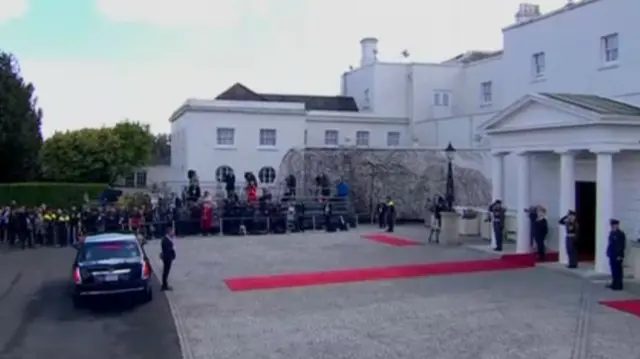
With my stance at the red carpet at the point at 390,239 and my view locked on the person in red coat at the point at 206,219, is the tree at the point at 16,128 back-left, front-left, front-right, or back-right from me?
front-right

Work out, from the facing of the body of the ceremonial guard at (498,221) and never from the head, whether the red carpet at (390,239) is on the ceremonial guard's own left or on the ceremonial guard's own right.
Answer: on the ceremonial guard's own right

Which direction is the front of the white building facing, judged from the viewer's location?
facing the viewer and to the left of the viewer

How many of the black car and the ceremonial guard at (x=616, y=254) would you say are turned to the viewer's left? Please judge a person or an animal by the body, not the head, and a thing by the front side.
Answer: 1

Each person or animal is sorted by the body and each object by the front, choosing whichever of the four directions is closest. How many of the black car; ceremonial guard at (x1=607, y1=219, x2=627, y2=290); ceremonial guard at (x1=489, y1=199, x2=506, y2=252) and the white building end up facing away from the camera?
1

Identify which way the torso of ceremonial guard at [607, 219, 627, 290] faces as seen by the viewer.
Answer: to the viewer's left

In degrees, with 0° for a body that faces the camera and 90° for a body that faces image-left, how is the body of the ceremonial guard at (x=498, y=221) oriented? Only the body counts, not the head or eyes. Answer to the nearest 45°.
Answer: approximately 45°

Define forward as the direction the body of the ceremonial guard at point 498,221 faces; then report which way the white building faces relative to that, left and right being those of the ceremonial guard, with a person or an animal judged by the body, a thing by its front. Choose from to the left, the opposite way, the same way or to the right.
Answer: the same way

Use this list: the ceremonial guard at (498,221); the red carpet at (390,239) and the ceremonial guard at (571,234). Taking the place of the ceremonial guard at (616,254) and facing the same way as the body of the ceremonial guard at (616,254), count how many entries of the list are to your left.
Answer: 0

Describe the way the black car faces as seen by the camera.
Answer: facing away from the viewer

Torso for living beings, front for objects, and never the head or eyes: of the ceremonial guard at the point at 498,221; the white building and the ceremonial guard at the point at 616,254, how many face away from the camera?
0

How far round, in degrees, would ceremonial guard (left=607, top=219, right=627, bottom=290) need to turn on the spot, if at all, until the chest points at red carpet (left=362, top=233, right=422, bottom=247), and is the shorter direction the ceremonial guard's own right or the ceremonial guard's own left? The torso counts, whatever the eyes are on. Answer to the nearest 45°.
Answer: approximately 45° to the ceremonial guard's own right

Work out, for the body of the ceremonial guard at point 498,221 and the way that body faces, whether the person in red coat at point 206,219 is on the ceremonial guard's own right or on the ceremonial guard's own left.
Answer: on the ceremonial guard's own right

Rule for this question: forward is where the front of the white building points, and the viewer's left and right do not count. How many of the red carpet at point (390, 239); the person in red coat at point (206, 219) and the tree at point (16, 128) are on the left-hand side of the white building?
0
